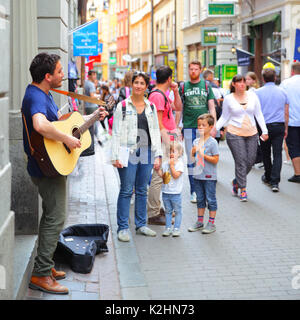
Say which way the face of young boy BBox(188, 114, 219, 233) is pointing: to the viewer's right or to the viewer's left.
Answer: to the viewer's left

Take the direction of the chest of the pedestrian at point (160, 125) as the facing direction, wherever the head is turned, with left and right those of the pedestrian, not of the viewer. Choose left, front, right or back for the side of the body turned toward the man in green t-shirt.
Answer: left

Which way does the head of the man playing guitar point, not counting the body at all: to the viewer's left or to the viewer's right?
to the viewer's right

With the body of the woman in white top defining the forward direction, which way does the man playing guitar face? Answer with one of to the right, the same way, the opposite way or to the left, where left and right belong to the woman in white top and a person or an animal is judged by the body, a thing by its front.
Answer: to the left

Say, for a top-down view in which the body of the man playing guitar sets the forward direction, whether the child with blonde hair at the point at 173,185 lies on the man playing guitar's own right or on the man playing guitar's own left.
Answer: on the man playing guitar's own left

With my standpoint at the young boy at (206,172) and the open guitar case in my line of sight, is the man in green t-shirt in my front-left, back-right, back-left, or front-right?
back-right

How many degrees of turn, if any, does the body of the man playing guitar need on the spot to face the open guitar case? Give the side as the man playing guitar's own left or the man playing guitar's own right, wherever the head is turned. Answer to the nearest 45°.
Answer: approximately 90° to the man playing guitar's own left

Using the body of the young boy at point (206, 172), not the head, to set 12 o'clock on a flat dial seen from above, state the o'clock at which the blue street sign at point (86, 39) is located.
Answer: The blue street sign is roughly at 4 o'clock from the young boy.

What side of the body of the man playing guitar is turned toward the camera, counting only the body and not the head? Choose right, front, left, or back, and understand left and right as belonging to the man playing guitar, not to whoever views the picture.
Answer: right
